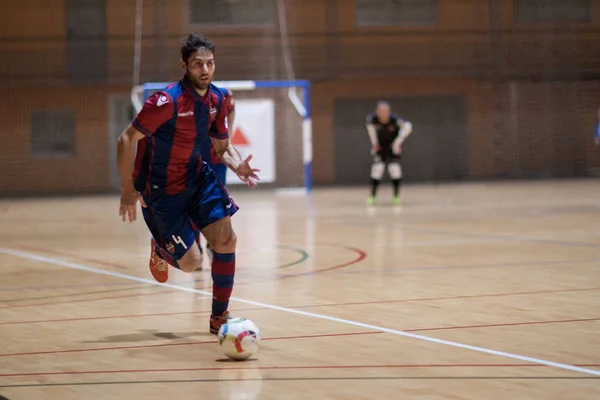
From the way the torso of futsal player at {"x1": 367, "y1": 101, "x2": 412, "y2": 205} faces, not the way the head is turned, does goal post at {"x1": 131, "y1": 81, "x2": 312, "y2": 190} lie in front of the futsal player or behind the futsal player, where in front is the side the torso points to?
behind

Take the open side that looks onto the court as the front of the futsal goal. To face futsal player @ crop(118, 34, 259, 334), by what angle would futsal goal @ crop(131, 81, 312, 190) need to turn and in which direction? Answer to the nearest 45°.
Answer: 0° — it already faces them

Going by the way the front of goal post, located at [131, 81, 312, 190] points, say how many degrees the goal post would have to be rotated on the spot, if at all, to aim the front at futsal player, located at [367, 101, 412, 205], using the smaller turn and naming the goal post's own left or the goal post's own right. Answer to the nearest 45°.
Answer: approximately 45° to the goal post's own left

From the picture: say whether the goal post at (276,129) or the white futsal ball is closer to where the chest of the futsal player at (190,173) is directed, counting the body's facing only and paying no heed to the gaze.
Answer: the white futsal ball

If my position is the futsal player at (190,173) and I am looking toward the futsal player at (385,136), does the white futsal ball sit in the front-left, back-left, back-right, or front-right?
back-right

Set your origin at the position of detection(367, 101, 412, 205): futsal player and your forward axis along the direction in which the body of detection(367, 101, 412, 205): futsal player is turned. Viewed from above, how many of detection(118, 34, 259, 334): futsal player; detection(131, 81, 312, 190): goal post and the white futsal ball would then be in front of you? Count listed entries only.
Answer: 2

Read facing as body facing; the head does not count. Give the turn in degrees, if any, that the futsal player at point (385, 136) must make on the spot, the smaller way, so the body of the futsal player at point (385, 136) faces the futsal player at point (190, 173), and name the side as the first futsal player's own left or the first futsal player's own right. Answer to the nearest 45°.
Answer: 0° — they already face them

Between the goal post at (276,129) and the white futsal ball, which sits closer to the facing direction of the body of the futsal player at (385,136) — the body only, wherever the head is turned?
the white futsal ball

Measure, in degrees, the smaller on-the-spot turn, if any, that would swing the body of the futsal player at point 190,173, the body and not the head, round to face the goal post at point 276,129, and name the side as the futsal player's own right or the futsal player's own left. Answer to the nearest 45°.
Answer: approximately 135° to the futsal player's own left

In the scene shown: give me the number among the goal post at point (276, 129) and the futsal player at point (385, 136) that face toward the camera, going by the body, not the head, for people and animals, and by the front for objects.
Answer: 2

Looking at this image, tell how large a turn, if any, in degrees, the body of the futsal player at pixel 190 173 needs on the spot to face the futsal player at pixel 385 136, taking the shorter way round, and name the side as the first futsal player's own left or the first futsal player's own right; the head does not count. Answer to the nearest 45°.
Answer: approximately 135° to the first futsal player's own left

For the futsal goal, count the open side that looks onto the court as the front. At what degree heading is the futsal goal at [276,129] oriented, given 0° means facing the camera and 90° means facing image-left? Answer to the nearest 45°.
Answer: approximately 0°

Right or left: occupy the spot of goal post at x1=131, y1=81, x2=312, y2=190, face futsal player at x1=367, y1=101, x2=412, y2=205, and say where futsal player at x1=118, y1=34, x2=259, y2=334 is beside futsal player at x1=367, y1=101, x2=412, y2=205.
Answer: right
